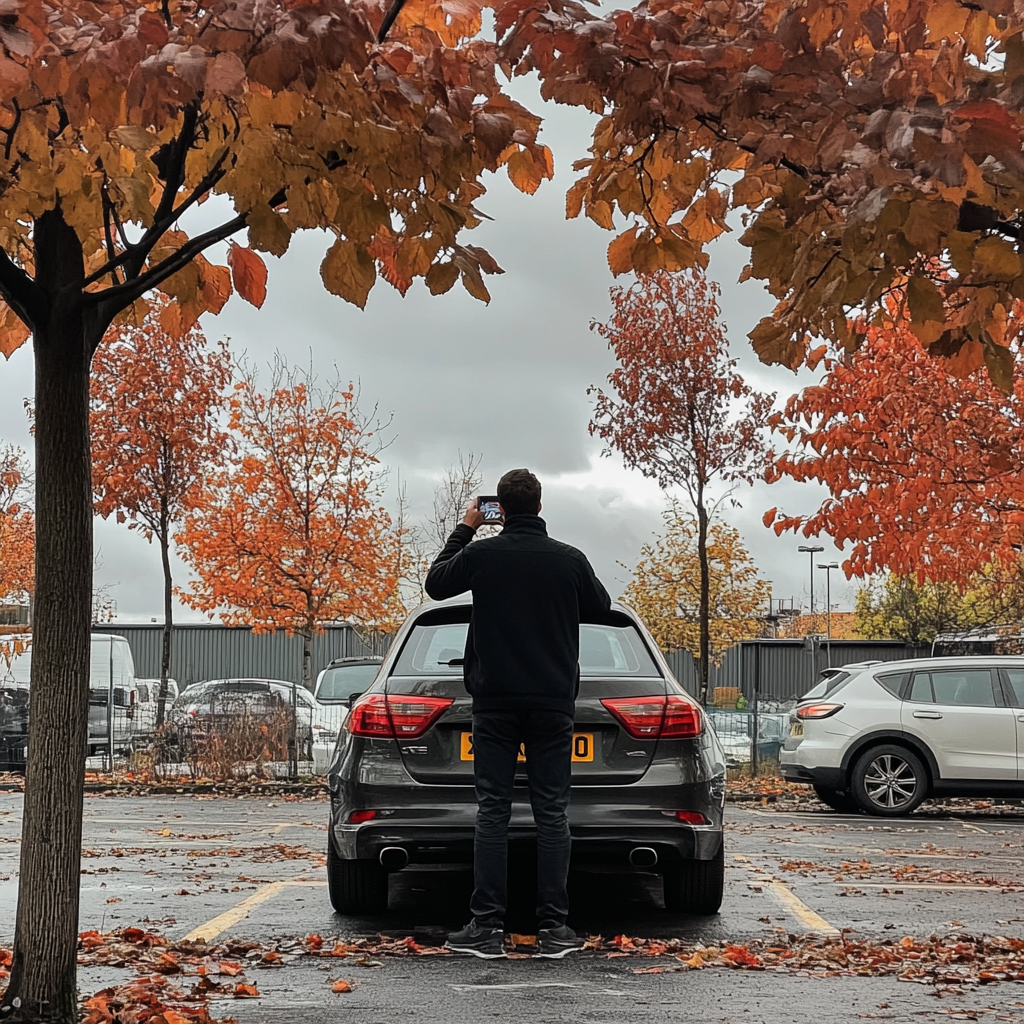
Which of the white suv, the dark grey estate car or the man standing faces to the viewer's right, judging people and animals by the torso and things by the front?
the white suv

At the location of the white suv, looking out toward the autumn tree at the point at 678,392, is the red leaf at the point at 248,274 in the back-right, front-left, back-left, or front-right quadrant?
back-left

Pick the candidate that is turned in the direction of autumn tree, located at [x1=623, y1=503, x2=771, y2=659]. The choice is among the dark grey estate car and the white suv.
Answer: the dark grey estate car

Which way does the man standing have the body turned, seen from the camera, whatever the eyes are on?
away from the camera

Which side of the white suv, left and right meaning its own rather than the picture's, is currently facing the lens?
right

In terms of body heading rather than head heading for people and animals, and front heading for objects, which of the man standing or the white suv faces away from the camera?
the man standing

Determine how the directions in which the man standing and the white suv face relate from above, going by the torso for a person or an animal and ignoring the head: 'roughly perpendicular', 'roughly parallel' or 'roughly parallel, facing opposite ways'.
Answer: roughly perpendicular

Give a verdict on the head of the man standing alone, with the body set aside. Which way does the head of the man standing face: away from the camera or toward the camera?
away from the camera

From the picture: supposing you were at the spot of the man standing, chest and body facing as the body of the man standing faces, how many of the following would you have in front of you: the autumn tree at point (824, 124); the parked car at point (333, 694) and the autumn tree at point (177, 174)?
1

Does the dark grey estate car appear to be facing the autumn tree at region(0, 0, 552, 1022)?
no

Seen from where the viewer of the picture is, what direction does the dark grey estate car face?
facing away from the viewer

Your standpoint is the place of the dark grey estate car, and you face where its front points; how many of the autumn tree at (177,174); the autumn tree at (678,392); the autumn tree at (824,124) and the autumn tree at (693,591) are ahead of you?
2

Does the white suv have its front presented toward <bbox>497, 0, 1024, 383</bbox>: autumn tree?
no

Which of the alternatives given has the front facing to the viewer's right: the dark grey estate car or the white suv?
the white suv

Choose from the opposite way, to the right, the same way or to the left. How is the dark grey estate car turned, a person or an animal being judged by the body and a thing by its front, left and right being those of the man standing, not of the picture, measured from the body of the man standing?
the same way

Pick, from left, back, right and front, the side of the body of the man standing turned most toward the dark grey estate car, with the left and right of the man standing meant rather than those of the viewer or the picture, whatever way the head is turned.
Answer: front

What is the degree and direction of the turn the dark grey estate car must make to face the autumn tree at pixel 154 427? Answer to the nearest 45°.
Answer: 0° — it already faces it

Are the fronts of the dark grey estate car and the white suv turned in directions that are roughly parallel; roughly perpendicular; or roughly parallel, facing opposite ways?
roughly perpendicular
